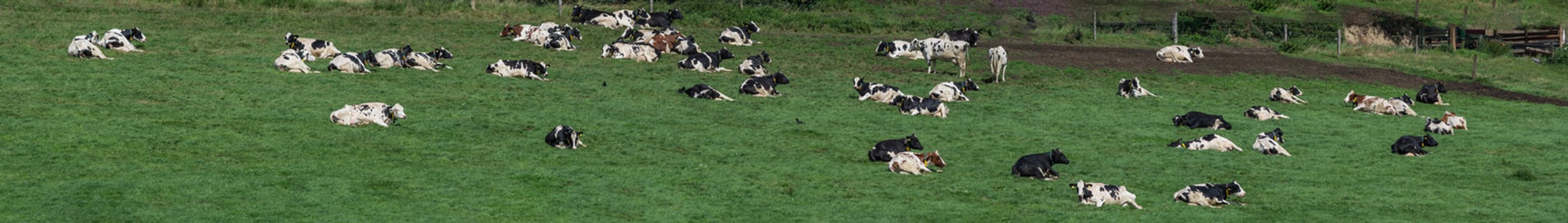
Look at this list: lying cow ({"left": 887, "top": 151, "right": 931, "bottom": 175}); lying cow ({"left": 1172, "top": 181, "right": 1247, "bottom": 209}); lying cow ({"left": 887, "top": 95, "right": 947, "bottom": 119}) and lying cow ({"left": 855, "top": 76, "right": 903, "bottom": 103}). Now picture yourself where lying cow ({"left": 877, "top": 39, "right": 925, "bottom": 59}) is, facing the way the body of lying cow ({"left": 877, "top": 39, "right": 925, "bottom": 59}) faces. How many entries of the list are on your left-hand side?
4

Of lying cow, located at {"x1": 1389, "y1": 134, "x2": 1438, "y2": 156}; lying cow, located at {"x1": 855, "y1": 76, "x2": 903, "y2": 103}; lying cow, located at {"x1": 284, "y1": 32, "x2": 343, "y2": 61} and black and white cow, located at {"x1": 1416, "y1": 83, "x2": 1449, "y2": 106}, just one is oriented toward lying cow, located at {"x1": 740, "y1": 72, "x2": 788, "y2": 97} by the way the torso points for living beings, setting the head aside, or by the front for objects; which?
lying cow, located at {"x1": 855, "y1": 76, "x2": 903, "y2": 103}

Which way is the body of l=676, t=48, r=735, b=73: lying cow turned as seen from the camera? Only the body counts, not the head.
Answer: to the viewer's right

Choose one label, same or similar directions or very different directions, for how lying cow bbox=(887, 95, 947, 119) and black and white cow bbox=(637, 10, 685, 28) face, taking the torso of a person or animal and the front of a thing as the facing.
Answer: very different directions

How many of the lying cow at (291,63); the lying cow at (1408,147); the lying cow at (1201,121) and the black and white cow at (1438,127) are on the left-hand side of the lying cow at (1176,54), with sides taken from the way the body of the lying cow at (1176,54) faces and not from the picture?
0

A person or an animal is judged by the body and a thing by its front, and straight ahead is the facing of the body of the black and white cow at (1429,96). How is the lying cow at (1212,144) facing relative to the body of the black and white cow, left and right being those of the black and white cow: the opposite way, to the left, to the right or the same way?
the opposite way

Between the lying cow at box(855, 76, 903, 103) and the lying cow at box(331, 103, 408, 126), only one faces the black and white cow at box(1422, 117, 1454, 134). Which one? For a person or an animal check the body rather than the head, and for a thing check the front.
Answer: the lying cow at box(331, 103, 408, 126)

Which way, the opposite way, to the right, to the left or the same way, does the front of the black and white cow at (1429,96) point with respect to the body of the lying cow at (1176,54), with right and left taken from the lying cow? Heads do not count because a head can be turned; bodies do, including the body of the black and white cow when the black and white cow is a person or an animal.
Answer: the same way

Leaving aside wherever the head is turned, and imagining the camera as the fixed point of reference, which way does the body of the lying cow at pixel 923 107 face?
to the viewer's left

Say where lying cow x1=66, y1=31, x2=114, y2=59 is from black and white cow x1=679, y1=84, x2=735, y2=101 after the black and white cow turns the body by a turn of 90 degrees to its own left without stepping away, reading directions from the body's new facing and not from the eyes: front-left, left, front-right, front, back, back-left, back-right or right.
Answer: right

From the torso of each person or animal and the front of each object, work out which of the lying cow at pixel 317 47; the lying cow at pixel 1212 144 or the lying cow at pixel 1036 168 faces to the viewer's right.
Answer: the lying cow at pixel 1036 168

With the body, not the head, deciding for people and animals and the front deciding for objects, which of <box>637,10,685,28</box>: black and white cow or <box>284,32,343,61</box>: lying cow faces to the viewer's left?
the lying cow

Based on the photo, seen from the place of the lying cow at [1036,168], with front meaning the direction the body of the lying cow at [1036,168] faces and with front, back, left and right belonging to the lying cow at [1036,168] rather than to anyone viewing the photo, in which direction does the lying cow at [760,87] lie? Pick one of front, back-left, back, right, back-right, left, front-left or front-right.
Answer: back-left

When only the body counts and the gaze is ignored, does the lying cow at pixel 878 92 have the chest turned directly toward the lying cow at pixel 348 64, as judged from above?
yes

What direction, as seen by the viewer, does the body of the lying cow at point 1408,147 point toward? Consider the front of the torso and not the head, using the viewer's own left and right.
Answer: facing to the right of the viewer

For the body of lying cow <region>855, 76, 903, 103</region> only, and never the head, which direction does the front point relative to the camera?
to the viewer's left

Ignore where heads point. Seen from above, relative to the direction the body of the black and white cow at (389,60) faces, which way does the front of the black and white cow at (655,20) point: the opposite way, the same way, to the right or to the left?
the same way

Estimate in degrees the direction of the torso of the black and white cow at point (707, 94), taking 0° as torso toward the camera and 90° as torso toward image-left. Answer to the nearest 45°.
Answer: approximately 90°

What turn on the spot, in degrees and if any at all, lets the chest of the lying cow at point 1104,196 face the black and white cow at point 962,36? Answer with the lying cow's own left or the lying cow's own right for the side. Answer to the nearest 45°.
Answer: approximately 90° to the lying cow's own right

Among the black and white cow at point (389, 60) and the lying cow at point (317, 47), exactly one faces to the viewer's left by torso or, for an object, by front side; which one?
the lying cow

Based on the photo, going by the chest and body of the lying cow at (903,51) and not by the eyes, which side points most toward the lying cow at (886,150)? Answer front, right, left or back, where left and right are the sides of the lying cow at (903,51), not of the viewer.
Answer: left

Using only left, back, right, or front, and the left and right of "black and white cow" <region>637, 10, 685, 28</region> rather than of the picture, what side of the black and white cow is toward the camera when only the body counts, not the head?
right

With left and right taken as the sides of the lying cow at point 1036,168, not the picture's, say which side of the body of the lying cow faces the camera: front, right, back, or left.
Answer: right
